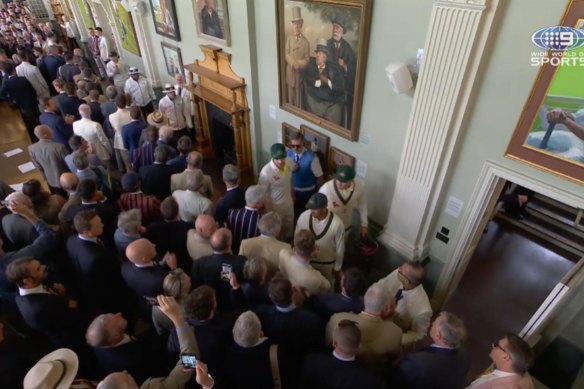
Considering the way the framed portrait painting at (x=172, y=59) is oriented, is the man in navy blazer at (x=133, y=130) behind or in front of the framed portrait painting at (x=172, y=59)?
in front

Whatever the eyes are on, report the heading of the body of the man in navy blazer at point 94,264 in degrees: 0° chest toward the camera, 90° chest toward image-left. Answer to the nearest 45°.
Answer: approximately 225°

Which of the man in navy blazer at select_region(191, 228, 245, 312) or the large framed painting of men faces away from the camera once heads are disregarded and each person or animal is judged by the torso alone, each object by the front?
the man in navy blazer

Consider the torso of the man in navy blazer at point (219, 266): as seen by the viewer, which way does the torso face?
away from the camera

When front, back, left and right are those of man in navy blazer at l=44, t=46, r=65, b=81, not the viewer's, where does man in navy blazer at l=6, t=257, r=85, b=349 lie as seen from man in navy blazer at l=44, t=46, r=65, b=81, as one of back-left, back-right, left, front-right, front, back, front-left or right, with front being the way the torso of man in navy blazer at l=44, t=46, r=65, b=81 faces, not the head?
back-right

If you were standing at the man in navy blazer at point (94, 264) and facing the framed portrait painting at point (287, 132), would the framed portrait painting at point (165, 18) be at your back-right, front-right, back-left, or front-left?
front-left

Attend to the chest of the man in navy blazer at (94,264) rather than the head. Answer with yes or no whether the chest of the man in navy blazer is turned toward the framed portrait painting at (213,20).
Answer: yes

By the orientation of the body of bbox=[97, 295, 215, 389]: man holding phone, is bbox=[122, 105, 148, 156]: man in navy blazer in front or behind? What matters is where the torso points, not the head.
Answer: in front

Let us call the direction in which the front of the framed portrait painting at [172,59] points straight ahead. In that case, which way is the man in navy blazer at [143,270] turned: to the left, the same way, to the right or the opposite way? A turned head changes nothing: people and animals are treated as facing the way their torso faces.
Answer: the opposite way

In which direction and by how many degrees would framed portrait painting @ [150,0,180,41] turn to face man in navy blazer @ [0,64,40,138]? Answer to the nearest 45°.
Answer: approximately 45° to its right

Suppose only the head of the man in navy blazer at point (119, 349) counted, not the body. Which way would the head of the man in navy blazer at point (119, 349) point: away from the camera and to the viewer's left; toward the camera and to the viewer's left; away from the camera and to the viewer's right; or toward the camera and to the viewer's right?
away from the camera and to the viewer's right

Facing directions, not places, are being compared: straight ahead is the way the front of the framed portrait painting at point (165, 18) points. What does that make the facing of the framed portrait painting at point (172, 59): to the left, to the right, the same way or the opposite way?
the same way

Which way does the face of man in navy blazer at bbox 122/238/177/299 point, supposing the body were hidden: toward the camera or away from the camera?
away from the camera

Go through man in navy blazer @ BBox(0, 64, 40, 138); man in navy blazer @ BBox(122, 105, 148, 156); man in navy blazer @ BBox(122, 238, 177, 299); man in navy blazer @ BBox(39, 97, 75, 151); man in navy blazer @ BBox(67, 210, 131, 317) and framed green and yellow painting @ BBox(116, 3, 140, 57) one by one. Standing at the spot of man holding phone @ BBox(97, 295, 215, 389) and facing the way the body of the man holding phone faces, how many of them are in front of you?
6

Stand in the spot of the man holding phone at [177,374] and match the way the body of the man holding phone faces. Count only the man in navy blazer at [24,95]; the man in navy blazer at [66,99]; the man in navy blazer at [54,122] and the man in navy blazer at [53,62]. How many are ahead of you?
4

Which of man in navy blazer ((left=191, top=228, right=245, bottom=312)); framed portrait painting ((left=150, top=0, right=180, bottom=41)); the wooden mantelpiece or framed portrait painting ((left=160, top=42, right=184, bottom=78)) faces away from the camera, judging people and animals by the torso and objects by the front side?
the man in navy blazer

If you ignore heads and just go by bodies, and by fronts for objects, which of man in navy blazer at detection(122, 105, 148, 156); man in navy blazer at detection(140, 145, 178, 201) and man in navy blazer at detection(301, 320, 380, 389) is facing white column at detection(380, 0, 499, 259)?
man in navy blazer at detection(301, 320, 380, 389)

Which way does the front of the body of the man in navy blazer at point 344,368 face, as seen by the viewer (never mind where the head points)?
away from the camera

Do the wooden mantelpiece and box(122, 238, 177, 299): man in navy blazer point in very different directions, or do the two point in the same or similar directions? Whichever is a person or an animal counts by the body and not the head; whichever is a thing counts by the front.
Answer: very different directions

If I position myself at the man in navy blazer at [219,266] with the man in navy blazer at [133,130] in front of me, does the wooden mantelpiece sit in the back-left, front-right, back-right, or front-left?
front-right

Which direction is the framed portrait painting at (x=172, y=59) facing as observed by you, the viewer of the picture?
facing the viewer and to the left of the viewer
